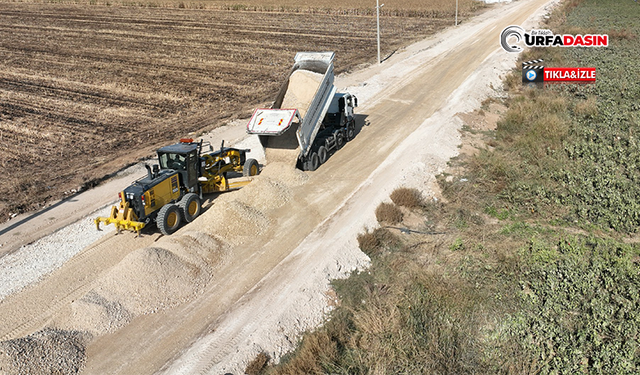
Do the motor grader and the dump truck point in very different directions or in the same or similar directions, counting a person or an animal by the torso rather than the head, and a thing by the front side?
same or similar directions

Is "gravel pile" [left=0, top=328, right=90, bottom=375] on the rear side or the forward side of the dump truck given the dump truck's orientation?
on the rear side

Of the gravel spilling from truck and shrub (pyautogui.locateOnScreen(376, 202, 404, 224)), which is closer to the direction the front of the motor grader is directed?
the gravel spilling from truck

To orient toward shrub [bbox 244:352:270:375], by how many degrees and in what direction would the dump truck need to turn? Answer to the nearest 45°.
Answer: approximately 135° to its right

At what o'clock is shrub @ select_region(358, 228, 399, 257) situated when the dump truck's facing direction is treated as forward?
The shrub is roughly at 4 o'clock from the dump truck.

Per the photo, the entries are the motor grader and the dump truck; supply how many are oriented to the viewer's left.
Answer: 0

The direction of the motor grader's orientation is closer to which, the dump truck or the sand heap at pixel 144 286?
the dump truck

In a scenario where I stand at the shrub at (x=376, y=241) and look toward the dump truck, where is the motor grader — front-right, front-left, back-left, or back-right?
front-left

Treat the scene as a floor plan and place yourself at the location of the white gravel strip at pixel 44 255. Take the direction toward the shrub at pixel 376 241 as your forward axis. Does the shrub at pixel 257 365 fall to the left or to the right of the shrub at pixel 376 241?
right

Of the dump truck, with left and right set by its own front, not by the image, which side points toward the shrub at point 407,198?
right

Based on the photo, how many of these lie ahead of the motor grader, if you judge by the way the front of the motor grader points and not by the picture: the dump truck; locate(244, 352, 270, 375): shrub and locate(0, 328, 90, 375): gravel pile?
1

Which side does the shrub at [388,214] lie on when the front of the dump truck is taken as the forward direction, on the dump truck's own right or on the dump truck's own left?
on the dump truck's own right

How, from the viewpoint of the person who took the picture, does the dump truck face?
facing away from the viewer and to the right of the viewer

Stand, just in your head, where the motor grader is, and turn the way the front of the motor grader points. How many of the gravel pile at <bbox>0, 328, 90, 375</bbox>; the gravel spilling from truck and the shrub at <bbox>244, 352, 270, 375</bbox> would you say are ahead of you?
1

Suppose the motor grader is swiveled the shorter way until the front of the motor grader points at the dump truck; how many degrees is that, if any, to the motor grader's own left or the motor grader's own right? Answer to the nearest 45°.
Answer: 0° — it already faces it

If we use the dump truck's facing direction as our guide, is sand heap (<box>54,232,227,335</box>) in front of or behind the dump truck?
behind
